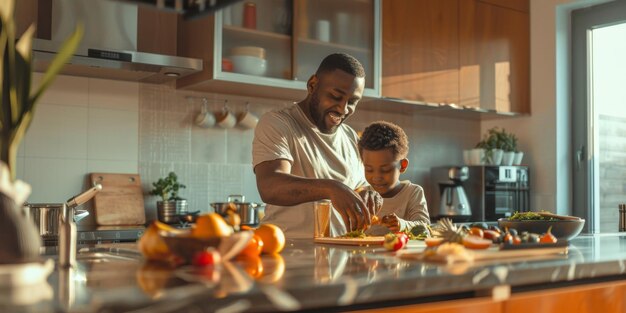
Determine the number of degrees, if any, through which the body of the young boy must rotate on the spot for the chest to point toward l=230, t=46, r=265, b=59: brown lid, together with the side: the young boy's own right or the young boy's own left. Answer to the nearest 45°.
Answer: approximately 90° to the young boy's own right

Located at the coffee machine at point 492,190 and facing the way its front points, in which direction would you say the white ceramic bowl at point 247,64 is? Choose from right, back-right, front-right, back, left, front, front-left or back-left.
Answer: right

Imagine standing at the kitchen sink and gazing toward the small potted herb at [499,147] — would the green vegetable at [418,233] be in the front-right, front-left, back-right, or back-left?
front-right

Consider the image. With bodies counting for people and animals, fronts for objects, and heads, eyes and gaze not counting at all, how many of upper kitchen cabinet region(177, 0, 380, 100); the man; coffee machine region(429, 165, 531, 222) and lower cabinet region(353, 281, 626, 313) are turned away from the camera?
0

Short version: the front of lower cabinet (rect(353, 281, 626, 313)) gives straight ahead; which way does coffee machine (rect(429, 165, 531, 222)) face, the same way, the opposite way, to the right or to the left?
the same way

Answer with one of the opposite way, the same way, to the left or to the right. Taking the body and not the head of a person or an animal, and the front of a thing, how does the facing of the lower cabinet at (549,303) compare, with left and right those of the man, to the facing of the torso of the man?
the same way

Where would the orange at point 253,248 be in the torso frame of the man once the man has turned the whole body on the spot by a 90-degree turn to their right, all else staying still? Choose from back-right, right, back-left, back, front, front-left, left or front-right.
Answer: front-left

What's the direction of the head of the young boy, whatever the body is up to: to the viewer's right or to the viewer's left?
to the viewer's left

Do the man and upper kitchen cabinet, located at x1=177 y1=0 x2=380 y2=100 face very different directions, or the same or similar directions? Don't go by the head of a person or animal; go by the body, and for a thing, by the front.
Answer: same or similar directions

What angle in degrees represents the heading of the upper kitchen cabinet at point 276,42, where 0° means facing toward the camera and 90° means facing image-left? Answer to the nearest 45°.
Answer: approximately 315°

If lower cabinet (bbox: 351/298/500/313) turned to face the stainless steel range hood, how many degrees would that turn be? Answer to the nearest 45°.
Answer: approximately 180°

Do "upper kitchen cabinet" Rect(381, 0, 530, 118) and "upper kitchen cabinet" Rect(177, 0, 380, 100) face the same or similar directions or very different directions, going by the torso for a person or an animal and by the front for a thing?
same or similar directions

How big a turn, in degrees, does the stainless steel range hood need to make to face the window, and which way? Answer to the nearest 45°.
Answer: approximately 45° to its left

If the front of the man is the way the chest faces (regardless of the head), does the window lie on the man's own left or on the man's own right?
on the man's own left

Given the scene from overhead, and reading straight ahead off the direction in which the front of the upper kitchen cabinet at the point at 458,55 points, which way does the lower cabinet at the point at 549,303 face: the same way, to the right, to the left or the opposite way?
the same way

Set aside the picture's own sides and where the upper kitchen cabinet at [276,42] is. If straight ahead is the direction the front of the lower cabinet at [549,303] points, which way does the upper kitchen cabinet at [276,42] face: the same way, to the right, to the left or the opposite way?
the same way

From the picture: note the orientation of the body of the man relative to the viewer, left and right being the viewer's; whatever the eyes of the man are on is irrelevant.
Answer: facing the viewer and to the right of the viewer
